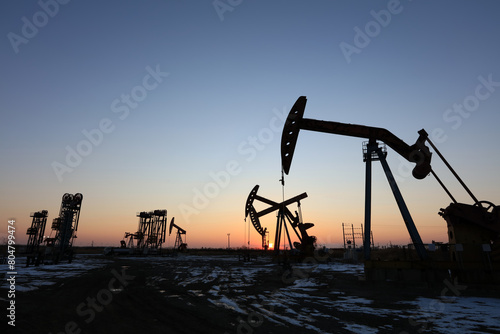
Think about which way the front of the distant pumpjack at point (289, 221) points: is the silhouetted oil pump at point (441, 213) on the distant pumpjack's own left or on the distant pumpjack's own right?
on the distant pumpjack's own left

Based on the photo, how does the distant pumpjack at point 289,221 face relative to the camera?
to the viewer's left
